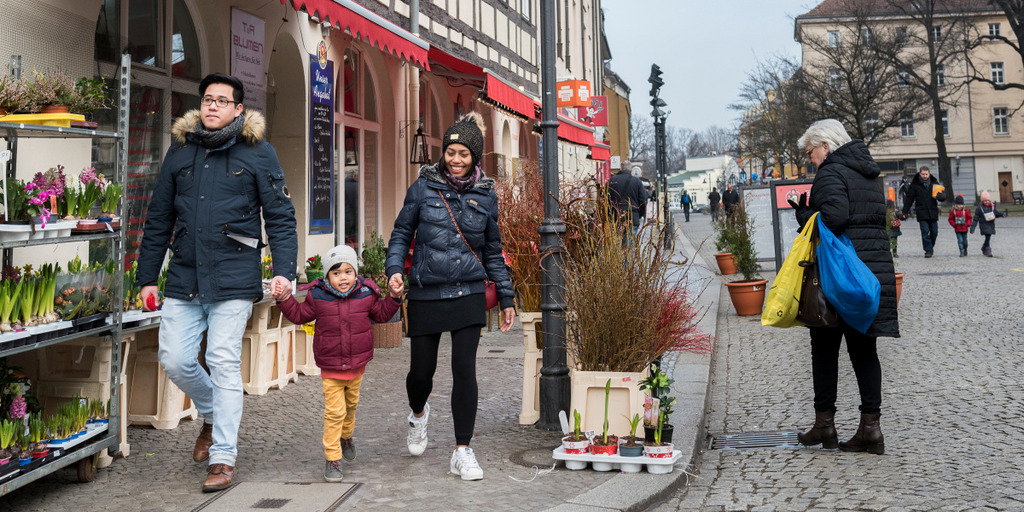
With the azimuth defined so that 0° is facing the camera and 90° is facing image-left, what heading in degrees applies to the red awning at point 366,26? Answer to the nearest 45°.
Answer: approximately 315°

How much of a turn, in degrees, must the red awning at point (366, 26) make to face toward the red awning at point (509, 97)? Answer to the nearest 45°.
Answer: approximately 90° to its left

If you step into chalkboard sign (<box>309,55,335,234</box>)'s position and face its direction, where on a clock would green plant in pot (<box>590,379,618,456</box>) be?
The green plant in pot is roughly at 1 o'clock from the chalkboard sign.

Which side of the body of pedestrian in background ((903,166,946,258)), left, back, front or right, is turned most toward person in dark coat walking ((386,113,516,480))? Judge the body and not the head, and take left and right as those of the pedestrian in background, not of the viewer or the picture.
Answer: front

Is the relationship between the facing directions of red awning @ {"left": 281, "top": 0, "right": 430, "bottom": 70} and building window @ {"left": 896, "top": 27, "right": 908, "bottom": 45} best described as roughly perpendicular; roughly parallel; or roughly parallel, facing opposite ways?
roughly perpendicular

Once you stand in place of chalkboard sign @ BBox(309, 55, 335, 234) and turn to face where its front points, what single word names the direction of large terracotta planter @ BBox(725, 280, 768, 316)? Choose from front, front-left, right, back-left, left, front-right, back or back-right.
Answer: front-left

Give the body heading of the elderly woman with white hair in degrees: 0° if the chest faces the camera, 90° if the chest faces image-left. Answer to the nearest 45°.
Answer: approximately 90°

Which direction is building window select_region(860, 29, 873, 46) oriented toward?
toward the camera

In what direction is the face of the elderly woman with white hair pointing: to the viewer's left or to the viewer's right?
to the viewer's left

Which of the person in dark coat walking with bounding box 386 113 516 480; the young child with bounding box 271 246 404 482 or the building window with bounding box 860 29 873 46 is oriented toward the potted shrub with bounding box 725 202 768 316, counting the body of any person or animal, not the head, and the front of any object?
the building window

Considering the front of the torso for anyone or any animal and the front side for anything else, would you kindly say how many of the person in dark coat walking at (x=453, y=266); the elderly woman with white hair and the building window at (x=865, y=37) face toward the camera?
2

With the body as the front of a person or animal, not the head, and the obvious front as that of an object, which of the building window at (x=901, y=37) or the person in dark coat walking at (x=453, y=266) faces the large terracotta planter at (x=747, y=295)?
the building window

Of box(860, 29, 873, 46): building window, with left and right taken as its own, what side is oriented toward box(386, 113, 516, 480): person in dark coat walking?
front

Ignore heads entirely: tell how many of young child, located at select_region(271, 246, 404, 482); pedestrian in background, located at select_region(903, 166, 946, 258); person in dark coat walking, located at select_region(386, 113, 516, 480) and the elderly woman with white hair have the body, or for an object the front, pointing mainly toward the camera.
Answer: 3

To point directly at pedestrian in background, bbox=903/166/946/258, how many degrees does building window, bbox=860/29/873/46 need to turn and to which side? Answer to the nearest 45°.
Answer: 0° — it already faces them
